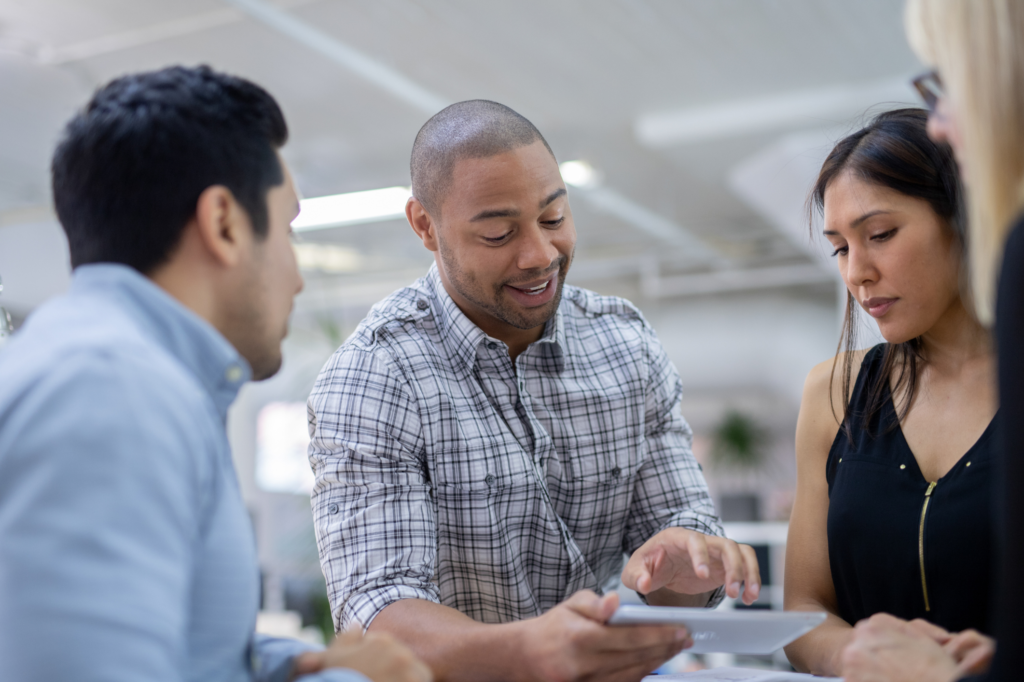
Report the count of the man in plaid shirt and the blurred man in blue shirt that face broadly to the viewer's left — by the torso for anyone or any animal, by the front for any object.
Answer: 0

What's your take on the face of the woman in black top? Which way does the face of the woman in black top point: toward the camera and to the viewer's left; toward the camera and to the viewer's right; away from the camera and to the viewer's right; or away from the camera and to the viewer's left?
toward the camera and to the viewer's left

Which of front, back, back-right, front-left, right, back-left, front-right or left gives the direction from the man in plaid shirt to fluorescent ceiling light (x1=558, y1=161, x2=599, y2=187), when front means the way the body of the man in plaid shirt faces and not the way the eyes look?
back-left

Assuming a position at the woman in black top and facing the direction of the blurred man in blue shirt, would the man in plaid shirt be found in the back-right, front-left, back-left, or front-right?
front-right

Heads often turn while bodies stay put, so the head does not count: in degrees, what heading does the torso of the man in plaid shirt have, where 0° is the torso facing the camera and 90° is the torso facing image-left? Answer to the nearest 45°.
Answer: approximately 315°

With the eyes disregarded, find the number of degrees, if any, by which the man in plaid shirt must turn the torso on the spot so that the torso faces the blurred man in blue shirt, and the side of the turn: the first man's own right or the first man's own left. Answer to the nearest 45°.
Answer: approximately 45° to the first man's own right

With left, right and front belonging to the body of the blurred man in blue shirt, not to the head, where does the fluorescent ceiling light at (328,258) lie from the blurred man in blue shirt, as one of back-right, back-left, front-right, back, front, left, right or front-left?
front-left

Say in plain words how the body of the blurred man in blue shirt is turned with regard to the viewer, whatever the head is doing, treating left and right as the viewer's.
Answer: facing away from the viewer and to the right of the viewer
